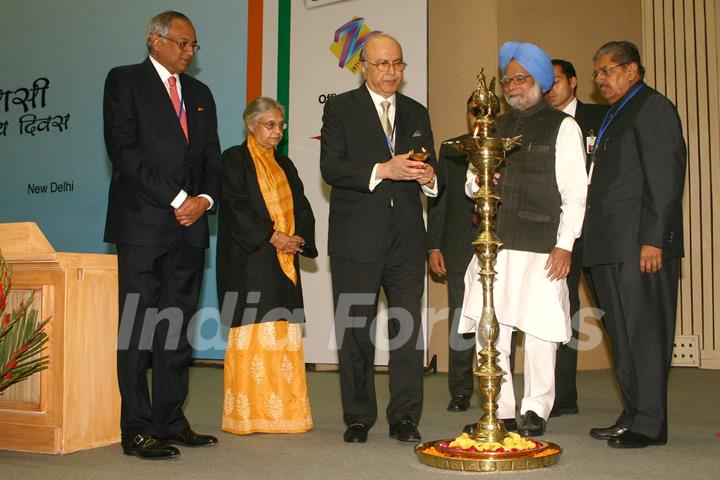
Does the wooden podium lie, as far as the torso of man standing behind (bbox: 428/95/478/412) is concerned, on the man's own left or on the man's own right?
on the man's own right

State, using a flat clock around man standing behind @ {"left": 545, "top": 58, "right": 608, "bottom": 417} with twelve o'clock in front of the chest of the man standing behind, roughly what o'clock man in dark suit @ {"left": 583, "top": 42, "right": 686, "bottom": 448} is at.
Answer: The man in dark suit is roughly at 10 o'clock from the man standing behind.

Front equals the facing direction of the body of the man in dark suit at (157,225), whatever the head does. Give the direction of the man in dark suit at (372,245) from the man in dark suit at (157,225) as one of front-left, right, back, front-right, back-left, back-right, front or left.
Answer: front-left

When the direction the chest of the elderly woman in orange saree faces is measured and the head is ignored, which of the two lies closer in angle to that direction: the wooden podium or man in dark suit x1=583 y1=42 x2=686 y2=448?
the man in dark suit

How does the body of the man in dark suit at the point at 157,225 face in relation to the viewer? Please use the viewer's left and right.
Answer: facing the viewer and to the right of the viewer

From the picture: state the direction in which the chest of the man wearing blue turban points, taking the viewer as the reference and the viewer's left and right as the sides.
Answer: facing the viewer and to the left of the viewer

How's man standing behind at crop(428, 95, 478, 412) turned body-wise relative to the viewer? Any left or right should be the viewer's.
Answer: facing the viewer

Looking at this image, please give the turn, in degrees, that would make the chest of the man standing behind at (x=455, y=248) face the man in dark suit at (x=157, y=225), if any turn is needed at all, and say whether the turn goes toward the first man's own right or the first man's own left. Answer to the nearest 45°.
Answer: approximately 45° to the first man's own right

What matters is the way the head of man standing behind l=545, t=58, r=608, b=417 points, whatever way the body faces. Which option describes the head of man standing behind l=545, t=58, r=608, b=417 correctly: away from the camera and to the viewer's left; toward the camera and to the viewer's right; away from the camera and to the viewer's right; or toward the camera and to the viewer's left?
toward the camera and to the viewer's left

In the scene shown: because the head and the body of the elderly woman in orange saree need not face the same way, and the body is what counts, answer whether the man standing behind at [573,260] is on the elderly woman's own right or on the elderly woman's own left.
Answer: on the elderly woman's own left

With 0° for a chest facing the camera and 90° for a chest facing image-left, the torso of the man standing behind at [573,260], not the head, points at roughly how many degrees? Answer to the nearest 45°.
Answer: approximately 45°

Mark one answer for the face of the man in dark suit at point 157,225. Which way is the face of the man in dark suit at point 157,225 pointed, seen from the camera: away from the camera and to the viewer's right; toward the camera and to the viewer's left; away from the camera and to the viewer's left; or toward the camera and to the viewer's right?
toward the camera and to the viewer's right

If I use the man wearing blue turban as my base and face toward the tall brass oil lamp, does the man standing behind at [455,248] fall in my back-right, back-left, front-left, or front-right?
back-right

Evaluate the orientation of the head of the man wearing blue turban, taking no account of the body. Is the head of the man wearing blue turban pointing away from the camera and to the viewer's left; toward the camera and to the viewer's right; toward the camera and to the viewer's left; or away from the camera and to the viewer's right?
toward the camera and to the viewer's left

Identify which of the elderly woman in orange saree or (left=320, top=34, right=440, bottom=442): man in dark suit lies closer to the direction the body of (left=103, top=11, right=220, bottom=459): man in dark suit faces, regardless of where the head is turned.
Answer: the man in dark suit

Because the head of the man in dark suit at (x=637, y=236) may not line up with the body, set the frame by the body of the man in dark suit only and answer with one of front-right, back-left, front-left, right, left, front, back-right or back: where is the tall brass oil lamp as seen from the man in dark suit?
front
